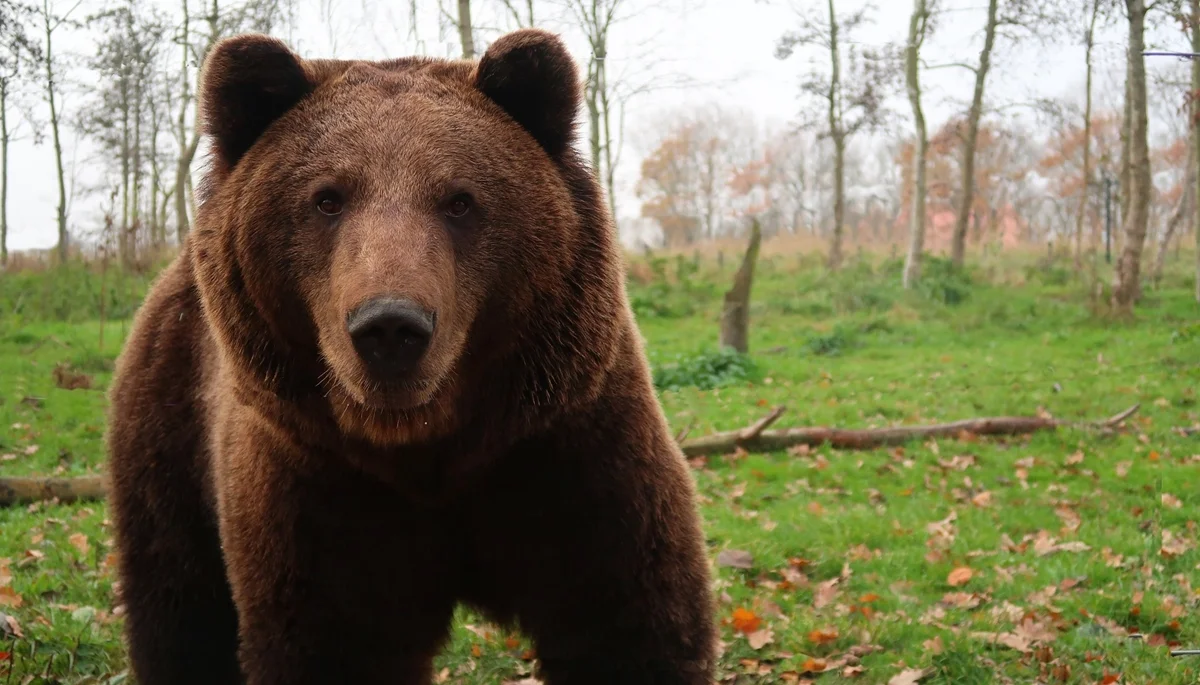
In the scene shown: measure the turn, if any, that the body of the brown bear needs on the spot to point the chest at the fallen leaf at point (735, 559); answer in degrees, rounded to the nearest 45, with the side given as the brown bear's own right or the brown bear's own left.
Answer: approximately 135° to the brown bear's own left

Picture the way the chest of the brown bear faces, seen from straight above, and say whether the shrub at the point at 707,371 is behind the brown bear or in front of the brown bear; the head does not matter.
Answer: behind

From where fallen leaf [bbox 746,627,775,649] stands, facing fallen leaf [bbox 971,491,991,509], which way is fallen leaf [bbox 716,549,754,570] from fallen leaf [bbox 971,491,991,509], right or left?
left

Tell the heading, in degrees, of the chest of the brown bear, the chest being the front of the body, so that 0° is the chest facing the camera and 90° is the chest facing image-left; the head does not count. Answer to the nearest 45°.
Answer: approximately 0°

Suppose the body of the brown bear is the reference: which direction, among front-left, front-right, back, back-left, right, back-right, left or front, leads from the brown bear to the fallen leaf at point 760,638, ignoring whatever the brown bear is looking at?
back-left

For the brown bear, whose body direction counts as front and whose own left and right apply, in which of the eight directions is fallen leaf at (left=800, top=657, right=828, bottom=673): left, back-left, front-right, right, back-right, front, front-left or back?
back-left

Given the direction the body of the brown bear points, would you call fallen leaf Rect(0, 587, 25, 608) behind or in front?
behind

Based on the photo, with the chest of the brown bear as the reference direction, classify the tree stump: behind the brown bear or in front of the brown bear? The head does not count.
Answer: behind

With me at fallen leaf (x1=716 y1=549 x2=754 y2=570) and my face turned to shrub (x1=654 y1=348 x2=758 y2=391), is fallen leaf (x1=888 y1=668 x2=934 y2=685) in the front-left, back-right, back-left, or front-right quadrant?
back-right

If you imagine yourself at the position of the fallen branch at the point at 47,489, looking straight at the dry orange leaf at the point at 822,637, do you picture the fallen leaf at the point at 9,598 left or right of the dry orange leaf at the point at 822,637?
right

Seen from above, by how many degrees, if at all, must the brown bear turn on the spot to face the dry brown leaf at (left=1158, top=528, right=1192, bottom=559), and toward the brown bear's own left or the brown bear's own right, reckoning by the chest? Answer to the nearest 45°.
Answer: approximately 135° to the brown bear's own left

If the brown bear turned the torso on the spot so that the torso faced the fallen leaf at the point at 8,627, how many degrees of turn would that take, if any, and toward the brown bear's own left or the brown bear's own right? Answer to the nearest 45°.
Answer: approximately 135° to the brown bear's own right

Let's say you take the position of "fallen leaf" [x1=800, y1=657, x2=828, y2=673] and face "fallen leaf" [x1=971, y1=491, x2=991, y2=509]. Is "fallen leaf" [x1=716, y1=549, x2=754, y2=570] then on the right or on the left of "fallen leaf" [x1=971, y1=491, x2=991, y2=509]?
left

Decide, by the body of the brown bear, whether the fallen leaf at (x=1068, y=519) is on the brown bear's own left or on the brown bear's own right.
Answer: on the brown bear's own left
